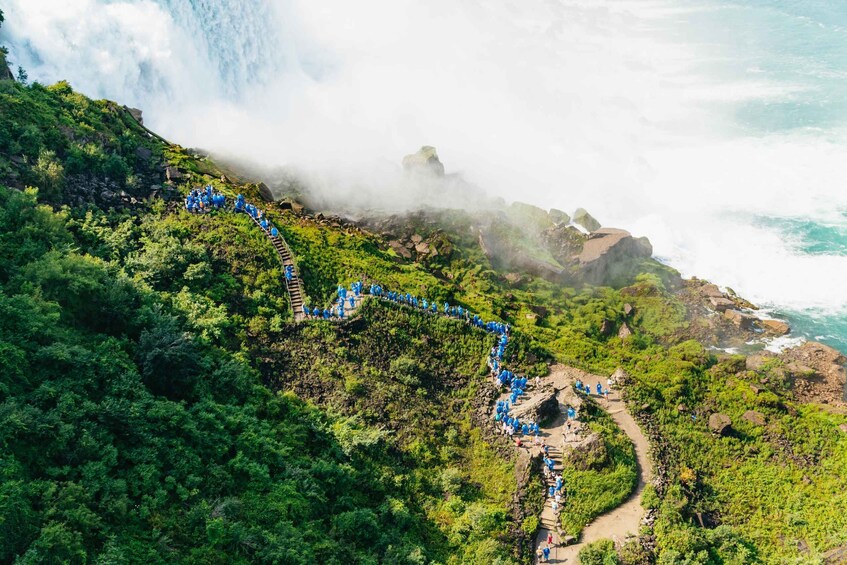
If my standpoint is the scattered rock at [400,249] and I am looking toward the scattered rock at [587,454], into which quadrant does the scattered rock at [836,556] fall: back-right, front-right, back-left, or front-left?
front-left

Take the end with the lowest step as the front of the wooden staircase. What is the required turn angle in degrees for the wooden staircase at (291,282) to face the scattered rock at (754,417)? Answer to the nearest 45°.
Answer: approximately 90° to its left

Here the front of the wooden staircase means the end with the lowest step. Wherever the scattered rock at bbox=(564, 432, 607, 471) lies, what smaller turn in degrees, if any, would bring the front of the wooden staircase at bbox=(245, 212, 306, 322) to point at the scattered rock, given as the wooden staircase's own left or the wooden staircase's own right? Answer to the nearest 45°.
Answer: approximately 45° to the wooden staircase's own left

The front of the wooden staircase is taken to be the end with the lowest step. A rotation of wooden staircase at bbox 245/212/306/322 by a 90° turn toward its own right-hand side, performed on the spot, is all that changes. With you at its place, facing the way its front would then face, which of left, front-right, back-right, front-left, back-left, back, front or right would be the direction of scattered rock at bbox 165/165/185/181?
front-right

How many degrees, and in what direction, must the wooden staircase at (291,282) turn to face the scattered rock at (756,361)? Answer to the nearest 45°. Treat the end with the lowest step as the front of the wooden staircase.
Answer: approximately 90° to its left

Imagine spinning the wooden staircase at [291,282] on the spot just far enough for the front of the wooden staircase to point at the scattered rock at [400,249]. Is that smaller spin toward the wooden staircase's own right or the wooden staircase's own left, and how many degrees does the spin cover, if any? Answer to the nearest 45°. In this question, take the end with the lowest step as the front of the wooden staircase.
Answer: approximately 135° to the wooden staircase's own left

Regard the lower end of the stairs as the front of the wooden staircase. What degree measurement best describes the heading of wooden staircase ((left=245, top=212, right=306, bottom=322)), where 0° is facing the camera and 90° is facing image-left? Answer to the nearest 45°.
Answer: approximately 0°

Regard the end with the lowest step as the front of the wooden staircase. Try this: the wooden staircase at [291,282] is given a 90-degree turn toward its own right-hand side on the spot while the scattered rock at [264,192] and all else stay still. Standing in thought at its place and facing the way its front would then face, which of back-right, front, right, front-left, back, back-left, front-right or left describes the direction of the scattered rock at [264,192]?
right

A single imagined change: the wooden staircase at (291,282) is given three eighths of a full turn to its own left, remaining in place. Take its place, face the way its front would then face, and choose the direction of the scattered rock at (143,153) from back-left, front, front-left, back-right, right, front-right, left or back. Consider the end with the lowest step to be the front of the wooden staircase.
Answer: left

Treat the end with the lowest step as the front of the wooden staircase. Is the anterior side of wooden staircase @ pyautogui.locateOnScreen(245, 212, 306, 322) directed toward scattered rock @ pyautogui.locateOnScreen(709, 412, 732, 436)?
no

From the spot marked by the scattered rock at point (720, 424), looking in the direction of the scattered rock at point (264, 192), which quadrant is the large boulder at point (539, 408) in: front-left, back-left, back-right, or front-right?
front-left

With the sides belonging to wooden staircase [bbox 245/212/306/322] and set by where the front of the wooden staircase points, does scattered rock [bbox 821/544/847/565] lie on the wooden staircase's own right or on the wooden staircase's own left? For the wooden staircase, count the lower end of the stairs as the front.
on the wooden staircase's own left

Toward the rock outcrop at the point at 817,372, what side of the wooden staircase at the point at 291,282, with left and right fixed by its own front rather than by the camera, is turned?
left
